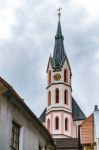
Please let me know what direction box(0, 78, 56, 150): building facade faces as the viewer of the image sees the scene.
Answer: facing the viewer and to the right of the viewer
